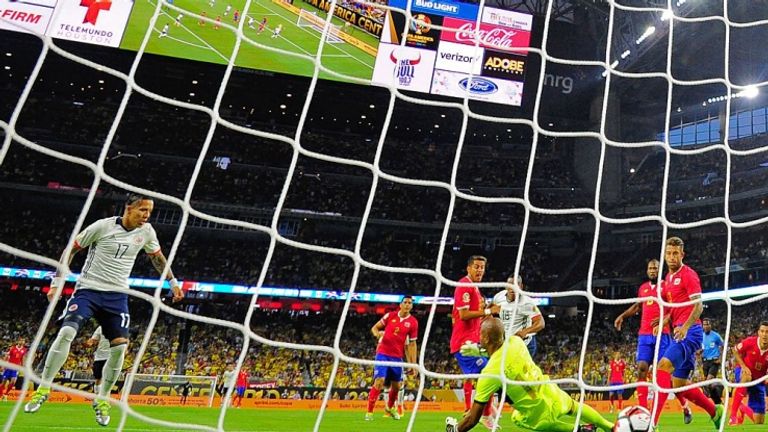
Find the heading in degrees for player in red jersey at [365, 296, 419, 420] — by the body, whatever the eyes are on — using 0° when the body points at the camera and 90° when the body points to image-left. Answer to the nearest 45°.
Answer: approximately 0°

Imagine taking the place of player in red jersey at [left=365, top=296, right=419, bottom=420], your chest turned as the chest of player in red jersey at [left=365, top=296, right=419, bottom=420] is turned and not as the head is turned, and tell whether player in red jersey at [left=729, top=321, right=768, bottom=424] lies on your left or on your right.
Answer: on your left

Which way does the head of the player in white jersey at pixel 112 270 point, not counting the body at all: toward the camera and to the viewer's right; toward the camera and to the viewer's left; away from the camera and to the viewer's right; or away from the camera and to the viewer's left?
toward the camera and to the viewer's right

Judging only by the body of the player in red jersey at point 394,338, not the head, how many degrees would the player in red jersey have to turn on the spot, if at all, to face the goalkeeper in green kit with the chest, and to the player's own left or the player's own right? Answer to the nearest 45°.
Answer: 0° — they already face them

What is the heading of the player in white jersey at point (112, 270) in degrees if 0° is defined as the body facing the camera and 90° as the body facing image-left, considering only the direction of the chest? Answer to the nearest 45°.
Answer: approximately 315°

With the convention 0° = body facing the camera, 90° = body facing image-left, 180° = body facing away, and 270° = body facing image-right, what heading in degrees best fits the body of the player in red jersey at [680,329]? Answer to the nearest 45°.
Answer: approximately 45°

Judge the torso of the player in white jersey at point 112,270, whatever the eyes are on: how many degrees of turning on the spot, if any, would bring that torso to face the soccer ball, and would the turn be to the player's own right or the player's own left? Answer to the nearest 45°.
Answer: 0° — they already face it
